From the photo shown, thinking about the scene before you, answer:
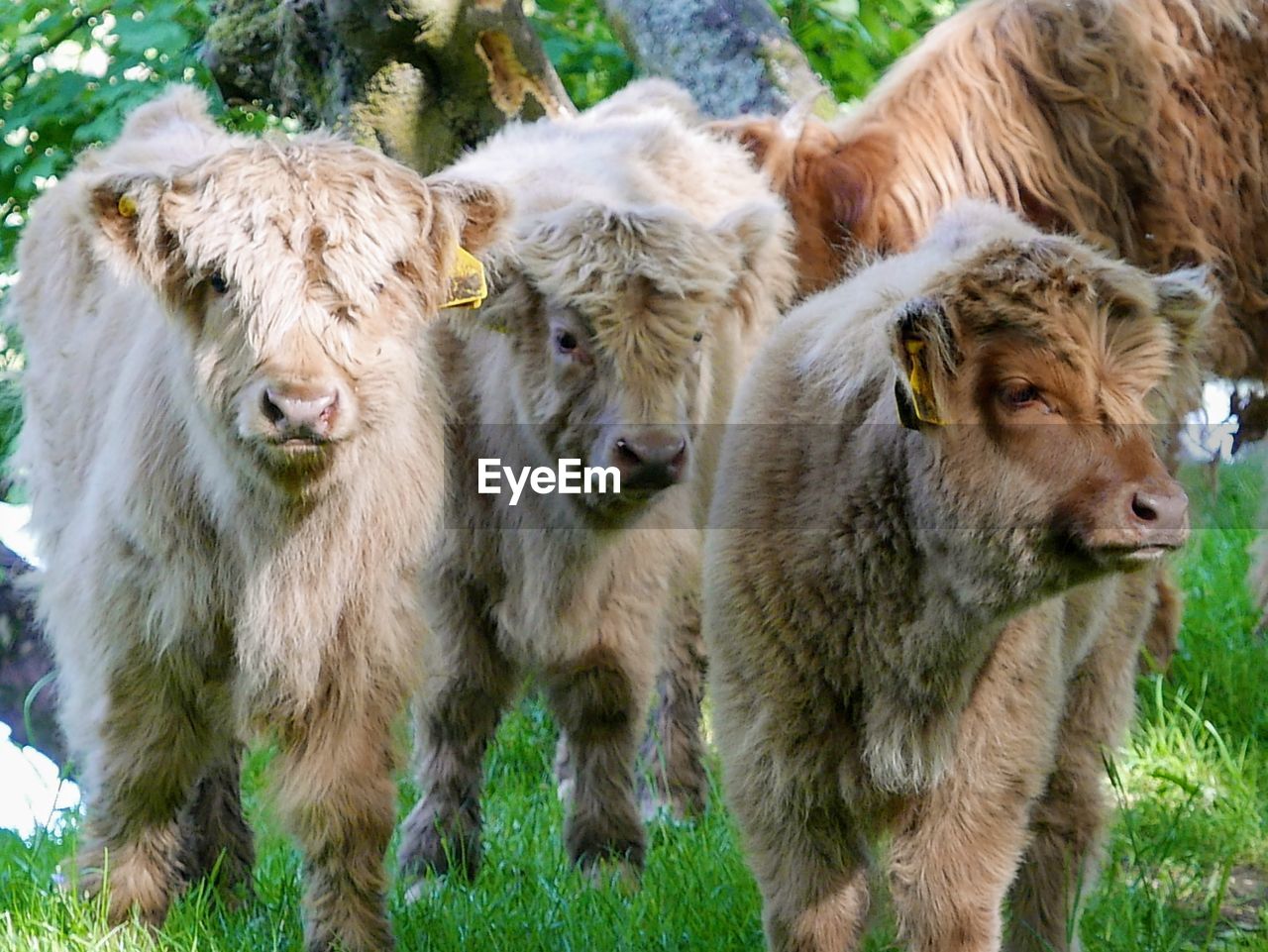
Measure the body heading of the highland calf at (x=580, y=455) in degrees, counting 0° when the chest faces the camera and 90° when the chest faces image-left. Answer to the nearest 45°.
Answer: approximately 0°

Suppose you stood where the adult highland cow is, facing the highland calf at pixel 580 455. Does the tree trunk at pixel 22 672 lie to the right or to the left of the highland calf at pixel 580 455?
right

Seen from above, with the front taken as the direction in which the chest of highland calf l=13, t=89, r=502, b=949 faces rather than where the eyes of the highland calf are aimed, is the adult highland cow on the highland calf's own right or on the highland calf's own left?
on the highland calf's own left

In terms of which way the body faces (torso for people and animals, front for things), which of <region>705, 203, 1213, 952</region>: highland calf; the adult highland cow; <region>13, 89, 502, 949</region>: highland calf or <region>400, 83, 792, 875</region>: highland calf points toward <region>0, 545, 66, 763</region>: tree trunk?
the adult highland cow

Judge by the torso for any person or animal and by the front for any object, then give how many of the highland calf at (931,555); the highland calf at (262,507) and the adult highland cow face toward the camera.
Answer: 2

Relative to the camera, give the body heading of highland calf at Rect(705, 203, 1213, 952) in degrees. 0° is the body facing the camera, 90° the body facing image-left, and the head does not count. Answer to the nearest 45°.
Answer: approximately 0°

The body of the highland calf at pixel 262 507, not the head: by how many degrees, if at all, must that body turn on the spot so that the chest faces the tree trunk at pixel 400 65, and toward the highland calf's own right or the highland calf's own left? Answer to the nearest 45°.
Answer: approximately 180°

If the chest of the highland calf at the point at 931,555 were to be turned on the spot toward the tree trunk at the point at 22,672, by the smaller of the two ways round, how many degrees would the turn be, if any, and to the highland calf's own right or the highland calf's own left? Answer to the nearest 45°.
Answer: approximately 135° to the highland calf's own right

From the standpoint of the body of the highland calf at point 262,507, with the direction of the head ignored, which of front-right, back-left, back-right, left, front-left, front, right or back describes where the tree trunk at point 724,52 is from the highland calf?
back-left

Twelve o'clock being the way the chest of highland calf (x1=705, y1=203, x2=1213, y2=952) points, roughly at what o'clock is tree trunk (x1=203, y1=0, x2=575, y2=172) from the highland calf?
The tree trunk is roughly at 5 o'clock from the highland calf.

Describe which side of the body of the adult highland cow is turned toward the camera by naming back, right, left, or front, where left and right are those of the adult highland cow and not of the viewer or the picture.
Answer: left
